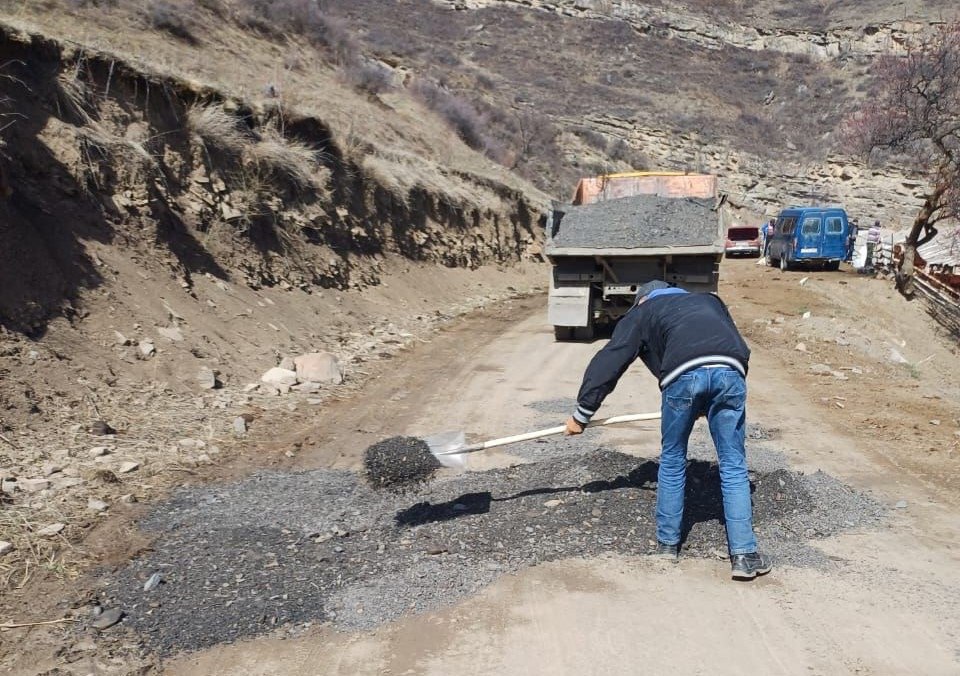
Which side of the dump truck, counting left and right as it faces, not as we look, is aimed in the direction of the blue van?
front

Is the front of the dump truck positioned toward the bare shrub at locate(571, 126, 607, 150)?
yes

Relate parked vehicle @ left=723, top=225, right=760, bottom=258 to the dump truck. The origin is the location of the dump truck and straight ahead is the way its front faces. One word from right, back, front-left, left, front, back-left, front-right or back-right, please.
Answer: front

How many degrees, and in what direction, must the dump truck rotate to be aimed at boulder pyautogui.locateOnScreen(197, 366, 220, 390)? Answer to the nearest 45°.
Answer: approximately 135° to its left

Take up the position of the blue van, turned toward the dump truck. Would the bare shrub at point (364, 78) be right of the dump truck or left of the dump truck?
right

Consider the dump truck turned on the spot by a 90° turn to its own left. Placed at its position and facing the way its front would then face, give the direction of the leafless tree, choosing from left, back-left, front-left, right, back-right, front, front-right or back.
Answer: back-right

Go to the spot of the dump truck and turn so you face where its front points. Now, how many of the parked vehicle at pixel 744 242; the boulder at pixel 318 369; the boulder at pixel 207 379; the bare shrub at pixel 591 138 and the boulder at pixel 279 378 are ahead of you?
2

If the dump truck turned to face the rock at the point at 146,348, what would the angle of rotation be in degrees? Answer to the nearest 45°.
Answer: approximately 135° to its left

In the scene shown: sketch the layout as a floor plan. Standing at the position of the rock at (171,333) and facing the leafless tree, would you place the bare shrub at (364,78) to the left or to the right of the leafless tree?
left

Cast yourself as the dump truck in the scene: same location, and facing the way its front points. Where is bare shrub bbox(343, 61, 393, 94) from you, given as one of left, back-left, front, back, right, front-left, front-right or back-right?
front-left

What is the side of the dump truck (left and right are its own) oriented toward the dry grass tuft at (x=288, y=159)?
left

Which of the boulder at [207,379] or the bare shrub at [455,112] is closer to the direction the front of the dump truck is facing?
the bare shrub

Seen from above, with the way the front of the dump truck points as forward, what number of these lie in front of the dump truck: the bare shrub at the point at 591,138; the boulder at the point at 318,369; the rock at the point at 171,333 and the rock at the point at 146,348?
1

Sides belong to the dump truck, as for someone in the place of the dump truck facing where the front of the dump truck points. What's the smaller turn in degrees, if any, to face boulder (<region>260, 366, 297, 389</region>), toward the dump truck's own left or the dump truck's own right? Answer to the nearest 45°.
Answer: approximately 135° to the dump truck's own left

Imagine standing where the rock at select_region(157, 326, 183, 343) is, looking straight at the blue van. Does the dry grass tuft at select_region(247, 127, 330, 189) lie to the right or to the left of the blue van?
left

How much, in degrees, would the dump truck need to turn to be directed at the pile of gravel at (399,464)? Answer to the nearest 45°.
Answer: approximately 180°

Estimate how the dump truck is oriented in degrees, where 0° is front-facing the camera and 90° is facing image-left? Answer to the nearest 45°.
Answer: approximately 180°

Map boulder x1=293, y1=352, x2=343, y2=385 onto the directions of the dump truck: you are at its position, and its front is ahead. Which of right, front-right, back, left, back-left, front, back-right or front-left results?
back-left

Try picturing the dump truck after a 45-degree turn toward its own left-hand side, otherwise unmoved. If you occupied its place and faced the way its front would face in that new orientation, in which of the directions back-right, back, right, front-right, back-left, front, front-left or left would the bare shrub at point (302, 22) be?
front

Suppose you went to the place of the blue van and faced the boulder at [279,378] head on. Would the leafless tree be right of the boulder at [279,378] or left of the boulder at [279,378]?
left
